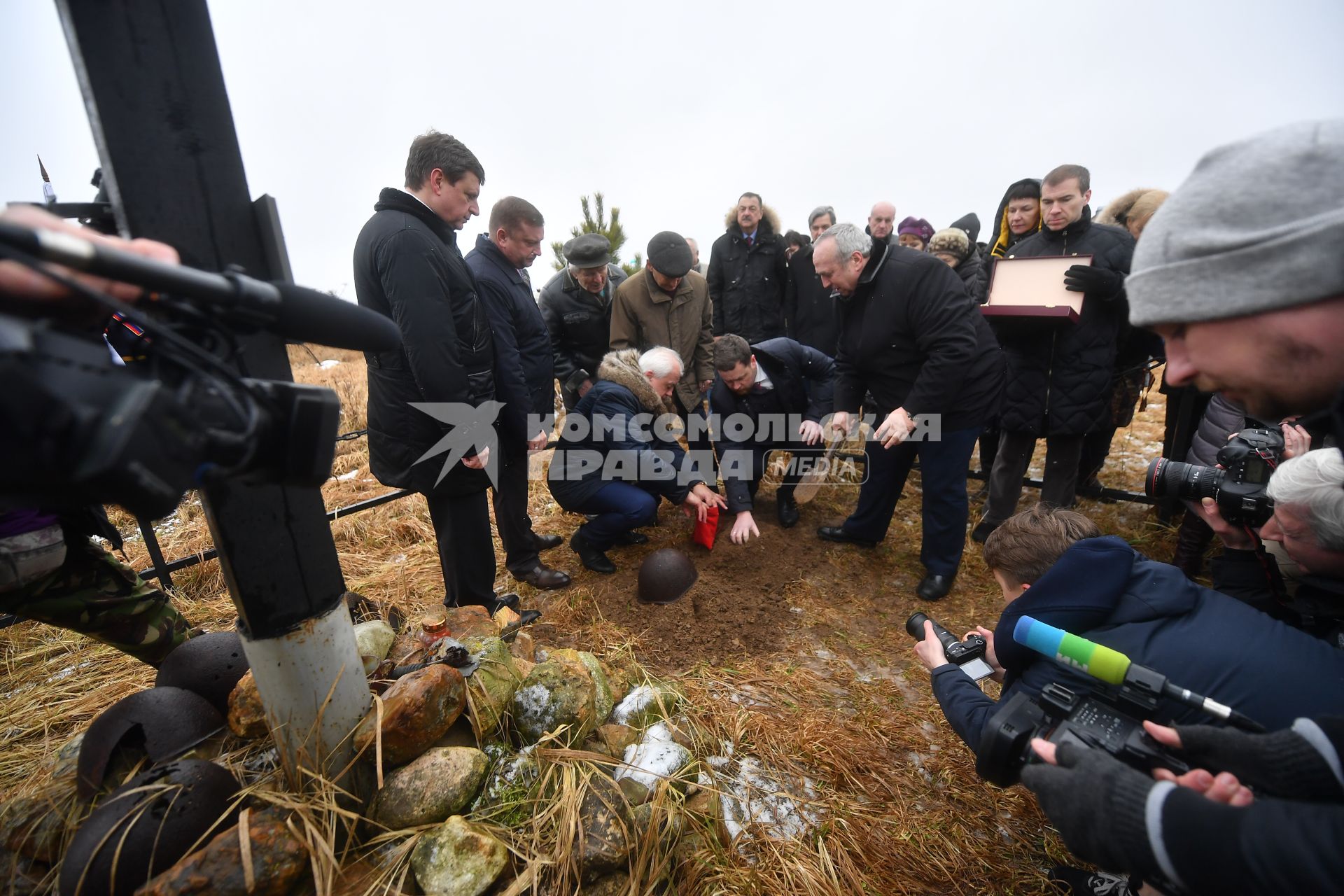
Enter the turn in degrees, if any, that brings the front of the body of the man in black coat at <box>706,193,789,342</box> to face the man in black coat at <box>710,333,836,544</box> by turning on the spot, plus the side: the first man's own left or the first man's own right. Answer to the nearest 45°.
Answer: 0° — they already face them

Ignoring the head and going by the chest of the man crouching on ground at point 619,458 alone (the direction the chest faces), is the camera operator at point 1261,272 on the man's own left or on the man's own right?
on the man's own right

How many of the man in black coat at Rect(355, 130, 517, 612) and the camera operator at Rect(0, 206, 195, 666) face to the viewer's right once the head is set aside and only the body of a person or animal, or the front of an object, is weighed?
2

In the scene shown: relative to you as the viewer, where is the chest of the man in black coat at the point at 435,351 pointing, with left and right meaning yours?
facing to the right of the viewer

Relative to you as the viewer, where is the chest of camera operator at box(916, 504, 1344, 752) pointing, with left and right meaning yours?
facing away from the viewer and to the left of the viewer

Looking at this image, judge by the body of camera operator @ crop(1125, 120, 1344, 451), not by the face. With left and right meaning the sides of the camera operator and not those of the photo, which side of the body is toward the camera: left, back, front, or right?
left

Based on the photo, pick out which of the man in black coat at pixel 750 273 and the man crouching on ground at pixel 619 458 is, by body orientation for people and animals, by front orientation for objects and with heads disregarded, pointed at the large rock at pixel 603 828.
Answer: the man in black coat

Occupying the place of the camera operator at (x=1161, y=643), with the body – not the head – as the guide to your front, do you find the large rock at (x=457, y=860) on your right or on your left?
on your left

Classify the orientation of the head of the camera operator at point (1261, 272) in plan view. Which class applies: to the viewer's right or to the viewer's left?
to the viewer's left

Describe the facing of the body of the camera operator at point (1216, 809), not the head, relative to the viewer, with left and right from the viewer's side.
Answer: facing to the left of the viewer

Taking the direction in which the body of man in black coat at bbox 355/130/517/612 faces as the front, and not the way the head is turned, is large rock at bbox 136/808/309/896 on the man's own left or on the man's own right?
on the man's own right

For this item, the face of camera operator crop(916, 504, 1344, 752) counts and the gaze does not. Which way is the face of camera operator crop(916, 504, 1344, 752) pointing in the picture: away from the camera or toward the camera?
away from the camera

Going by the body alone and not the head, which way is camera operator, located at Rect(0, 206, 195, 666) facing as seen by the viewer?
to the viewer's right

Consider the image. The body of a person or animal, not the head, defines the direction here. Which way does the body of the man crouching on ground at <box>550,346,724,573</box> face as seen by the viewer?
to the viewer's right
